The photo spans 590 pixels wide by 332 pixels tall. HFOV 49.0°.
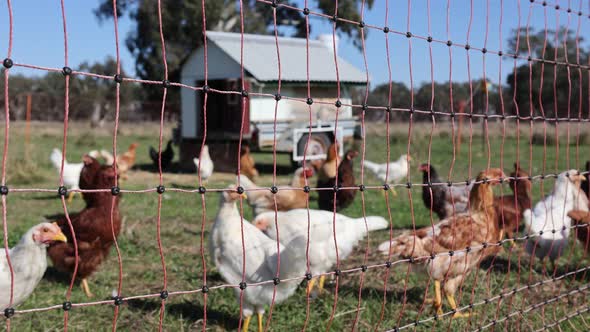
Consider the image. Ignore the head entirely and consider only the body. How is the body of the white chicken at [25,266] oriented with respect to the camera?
to the viewer's right

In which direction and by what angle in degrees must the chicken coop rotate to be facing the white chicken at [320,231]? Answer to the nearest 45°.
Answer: approximately 45° to its left

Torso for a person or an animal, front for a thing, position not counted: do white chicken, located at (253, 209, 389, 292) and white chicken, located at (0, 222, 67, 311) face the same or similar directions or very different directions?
very different directions

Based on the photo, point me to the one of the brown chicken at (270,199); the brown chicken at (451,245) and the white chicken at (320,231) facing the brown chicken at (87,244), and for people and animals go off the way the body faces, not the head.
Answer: the white chicken

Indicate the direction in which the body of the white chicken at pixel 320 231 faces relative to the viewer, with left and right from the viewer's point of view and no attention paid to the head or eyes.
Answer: facing to the left of the viewer

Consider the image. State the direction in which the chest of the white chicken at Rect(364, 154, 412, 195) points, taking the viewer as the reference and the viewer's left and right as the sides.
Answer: facing to the right of the viewer

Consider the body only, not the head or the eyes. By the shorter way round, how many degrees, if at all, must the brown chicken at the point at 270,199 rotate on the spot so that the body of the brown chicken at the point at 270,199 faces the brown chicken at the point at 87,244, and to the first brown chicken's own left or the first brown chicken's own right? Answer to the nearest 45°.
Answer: approximately 135° to the first brown chicken's own right

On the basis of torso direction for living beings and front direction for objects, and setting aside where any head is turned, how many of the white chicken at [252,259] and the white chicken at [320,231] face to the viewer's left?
2

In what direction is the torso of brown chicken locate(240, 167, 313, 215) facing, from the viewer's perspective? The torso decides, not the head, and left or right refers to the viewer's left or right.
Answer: facing to the right of the viewer
